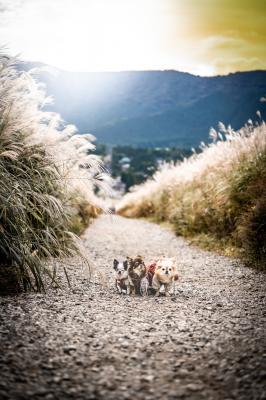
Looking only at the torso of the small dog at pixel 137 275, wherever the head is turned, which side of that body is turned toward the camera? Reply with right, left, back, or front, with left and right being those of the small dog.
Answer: front

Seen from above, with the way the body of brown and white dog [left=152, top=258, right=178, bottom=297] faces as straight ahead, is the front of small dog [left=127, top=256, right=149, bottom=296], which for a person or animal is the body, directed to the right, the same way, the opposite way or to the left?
the same way

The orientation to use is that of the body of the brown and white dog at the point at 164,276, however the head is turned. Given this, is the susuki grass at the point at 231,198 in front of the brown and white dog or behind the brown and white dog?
behind

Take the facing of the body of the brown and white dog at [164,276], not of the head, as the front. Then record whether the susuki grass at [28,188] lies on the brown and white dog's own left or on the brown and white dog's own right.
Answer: on the brown and white dog's own right

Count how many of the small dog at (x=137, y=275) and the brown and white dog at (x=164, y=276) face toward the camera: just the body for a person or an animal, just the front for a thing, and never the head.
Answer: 2

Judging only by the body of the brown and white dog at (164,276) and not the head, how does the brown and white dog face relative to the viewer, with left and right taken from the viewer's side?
facing the viewer
